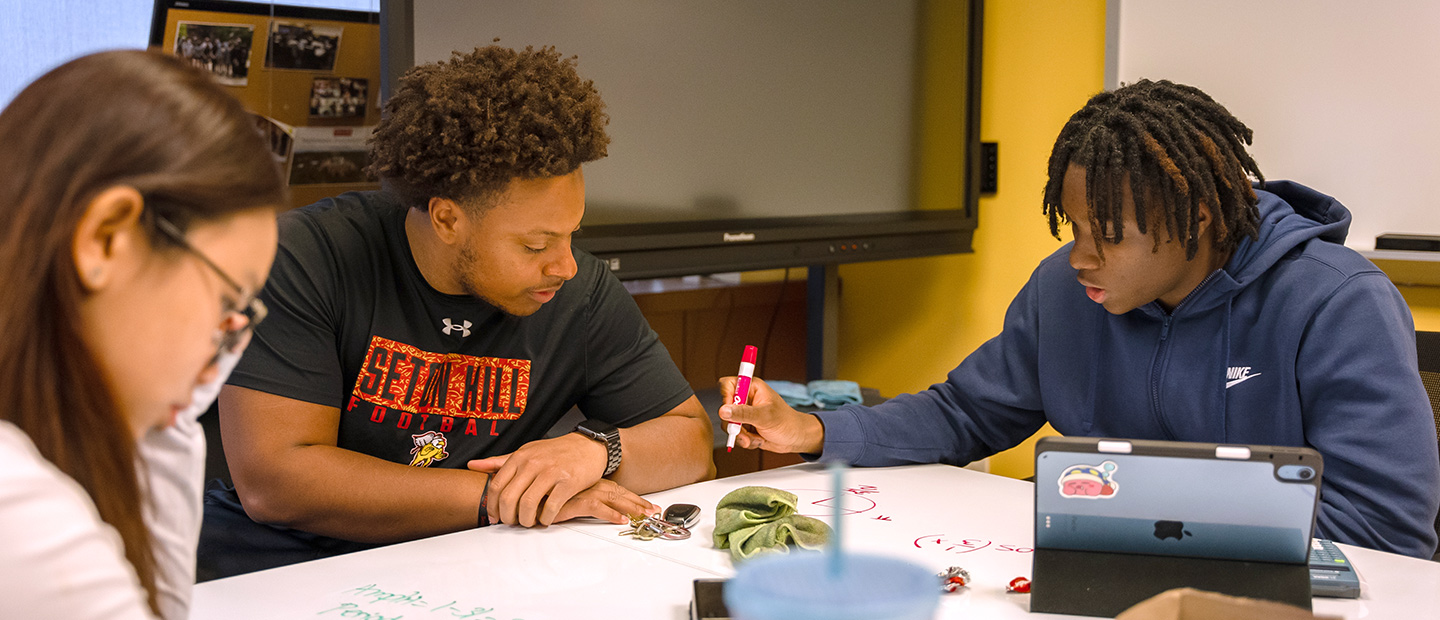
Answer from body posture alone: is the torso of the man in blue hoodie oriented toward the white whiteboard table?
yes

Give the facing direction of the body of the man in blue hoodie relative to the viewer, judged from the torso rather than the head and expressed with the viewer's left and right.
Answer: facing the viewer and to the left of the viewer

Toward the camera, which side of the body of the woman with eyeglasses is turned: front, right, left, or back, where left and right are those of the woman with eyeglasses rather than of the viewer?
right

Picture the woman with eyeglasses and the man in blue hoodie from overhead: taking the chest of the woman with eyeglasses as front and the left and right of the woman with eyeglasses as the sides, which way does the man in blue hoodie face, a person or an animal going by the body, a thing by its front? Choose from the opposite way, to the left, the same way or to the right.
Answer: the opposite way

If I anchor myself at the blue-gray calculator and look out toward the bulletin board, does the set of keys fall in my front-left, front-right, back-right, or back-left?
front-left

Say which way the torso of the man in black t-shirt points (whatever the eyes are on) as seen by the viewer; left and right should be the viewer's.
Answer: facing the viewer and to the right of the viewer

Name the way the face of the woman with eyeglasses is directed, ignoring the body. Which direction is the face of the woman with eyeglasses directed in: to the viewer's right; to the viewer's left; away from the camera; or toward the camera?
to the viewer's right

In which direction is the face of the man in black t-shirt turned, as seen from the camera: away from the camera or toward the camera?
toward the camera

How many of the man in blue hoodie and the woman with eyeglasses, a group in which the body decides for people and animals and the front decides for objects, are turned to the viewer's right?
1
